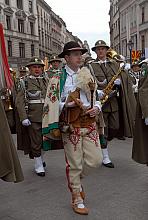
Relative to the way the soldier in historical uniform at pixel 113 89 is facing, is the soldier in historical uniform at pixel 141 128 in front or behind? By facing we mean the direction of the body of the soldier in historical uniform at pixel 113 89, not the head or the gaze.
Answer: in front

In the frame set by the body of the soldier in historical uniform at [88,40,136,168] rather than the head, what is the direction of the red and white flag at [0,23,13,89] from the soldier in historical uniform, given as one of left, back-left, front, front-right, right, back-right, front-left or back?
front-right

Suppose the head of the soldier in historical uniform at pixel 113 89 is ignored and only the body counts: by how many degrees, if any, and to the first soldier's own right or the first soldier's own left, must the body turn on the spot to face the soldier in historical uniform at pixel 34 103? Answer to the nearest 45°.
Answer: approximately 90° to the first soldier's own right

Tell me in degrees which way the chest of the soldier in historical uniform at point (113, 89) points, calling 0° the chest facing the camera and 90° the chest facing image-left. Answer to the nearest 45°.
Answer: approximately 0°
